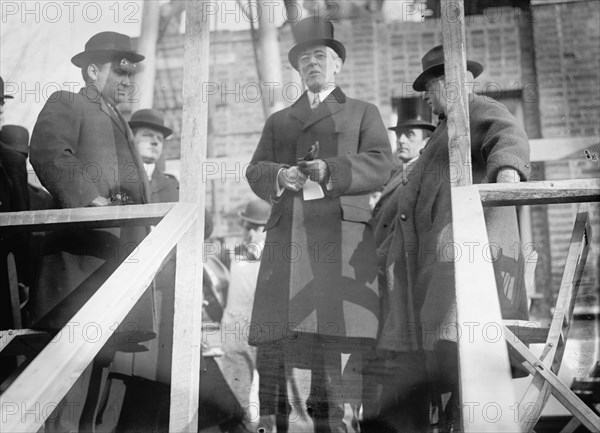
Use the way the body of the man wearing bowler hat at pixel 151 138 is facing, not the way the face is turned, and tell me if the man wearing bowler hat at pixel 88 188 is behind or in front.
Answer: in front

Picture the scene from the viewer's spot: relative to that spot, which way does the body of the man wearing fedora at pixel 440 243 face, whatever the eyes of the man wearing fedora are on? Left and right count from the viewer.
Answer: facing the viewer and to the left of the viewer

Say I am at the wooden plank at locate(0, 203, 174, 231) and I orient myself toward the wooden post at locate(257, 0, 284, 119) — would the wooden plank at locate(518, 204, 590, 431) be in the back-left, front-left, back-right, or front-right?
front-right

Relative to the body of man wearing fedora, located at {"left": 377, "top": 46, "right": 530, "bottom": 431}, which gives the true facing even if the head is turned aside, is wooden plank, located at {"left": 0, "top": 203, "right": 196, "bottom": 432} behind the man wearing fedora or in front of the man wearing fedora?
in front

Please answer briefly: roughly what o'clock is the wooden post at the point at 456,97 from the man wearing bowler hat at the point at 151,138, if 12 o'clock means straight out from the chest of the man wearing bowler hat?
The wooden post is roughly at 11 o'clock from the man wearing bowler hat.

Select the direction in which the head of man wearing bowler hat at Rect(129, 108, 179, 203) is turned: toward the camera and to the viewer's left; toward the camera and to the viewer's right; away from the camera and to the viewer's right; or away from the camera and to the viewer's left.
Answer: toward the camera and to the viewer's right

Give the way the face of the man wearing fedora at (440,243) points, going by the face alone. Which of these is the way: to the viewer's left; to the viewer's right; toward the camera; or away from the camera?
to the viewer's left

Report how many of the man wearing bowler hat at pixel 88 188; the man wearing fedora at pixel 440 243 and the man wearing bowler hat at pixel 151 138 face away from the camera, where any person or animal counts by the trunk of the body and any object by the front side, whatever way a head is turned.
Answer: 0

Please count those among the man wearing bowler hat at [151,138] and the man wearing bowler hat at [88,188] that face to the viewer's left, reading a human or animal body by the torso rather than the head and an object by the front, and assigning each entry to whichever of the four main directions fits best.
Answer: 0

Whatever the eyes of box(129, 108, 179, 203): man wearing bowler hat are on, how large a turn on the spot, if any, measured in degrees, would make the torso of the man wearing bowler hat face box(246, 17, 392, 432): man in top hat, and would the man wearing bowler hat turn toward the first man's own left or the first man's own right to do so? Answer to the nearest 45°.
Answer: approximately 45° to the first man's own left

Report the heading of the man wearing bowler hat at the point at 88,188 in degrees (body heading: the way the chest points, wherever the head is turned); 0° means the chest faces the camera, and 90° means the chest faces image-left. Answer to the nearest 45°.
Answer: approximately 315°

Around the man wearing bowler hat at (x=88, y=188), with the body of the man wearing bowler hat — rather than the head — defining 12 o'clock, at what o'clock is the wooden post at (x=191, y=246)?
The wooden post is roughly at 12 o'clock from the man wearing bowler hat.

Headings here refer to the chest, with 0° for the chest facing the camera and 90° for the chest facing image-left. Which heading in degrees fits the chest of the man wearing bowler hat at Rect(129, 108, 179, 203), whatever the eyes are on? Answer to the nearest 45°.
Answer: approximately 0°

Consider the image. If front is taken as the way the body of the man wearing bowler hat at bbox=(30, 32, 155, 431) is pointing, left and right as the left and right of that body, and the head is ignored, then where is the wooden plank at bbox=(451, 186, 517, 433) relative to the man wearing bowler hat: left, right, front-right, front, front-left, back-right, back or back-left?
front
